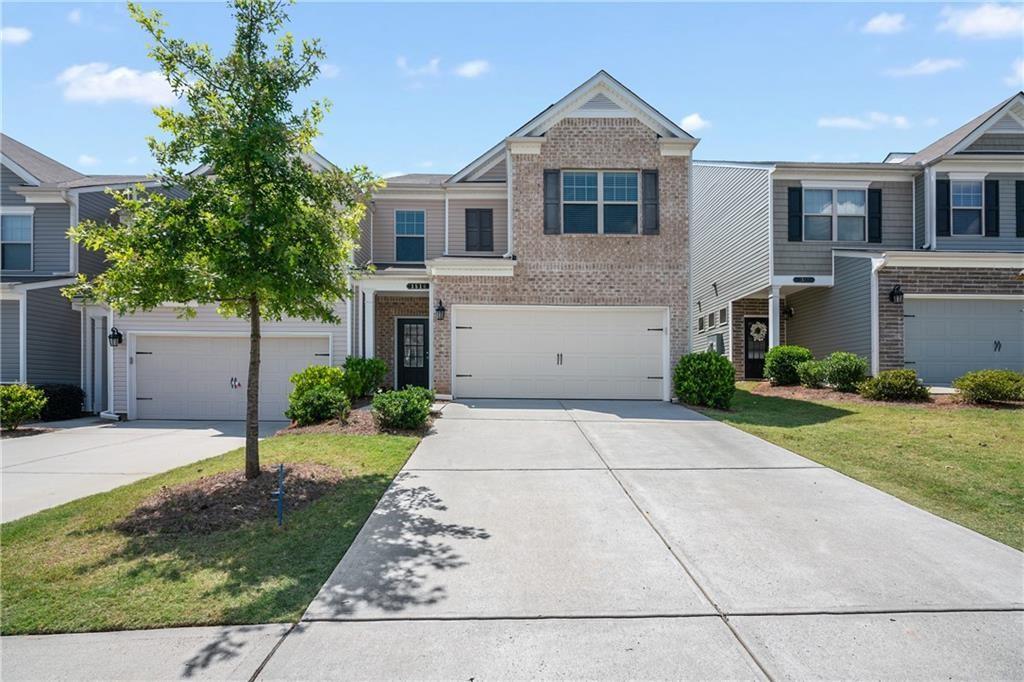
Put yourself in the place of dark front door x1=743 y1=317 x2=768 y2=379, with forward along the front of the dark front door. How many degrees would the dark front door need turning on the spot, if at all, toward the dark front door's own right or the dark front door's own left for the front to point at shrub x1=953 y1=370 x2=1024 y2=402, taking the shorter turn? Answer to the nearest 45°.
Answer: approximately 45° to the dark front door's own left

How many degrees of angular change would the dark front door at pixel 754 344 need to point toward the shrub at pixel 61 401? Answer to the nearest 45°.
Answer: approximately 45° to its right

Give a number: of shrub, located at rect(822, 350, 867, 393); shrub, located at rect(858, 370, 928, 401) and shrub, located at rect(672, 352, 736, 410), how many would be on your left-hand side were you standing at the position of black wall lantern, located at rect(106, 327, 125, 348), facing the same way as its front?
3

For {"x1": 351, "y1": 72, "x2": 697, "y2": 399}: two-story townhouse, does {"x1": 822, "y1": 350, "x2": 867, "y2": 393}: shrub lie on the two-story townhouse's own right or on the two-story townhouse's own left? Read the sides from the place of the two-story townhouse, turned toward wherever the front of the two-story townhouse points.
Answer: on the two-story townhouse's own left

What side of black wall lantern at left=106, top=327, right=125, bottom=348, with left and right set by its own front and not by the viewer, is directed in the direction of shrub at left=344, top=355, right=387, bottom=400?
left

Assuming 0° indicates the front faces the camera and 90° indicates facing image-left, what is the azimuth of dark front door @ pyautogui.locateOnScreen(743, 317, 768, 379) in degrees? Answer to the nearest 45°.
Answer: approximately 0°

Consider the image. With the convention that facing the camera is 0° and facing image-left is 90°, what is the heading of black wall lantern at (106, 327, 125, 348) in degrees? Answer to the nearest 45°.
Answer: approximately 45°

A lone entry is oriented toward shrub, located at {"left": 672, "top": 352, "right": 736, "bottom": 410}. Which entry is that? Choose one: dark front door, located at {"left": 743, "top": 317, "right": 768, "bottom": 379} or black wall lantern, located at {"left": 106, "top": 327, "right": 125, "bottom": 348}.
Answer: the dark front door

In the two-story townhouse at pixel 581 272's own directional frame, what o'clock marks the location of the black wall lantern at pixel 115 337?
The black wall lantern is roughly at 3 o'clock from the two-story townhouse.

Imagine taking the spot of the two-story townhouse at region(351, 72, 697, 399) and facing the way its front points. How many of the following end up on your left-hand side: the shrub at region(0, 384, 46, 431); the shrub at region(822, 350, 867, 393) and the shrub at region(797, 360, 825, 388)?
2

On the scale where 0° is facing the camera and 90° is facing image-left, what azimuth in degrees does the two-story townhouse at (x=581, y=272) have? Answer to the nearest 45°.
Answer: approximately 0°

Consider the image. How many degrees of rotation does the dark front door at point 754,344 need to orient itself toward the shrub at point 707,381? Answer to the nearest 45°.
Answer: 0° — it already faces it

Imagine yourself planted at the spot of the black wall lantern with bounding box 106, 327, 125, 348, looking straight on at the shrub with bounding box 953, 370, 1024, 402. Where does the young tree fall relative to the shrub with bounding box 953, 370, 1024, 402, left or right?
right
